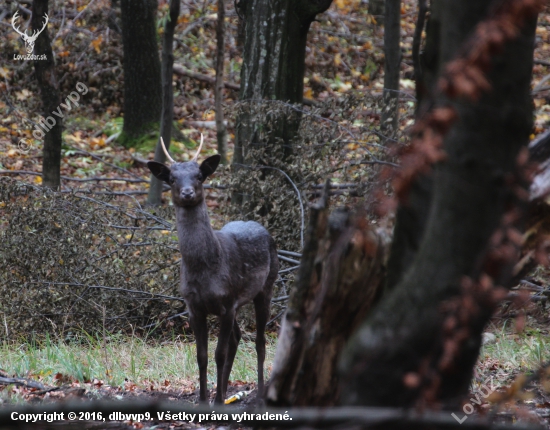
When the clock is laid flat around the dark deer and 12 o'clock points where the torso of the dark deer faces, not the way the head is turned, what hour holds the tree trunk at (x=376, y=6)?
The tree trunk is roughly at 5 o'clock from the dark deer.

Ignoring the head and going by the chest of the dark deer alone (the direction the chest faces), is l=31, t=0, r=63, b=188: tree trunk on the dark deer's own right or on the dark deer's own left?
on the dark deer's own right

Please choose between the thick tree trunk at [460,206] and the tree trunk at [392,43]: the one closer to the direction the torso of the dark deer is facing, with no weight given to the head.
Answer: the thick tree trunk

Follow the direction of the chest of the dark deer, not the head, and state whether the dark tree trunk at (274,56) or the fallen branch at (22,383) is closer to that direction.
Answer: the fallen branch

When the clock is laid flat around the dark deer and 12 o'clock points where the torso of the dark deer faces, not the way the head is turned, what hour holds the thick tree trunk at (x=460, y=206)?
The thick tree trunk is roughly at 10 o'clock from the dark deer.

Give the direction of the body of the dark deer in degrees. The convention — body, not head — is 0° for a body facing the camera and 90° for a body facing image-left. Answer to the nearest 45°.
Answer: approximately 45°

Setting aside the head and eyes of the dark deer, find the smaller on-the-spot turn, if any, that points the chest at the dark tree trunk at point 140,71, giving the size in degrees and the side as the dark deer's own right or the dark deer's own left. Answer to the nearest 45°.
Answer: approximately 135° to the dark deer's own right

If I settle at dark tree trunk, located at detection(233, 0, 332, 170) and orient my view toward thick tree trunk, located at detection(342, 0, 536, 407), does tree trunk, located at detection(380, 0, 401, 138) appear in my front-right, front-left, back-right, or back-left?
back-left

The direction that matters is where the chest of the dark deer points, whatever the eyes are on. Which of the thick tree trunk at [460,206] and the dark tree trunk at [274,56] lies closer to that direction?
the thick tree trunk

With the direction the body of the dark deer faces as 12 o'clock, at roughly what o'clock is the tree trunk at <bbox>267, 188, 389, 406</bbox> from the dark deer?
The tree trunk is roughly at 10 o'clock from the dark deer.
